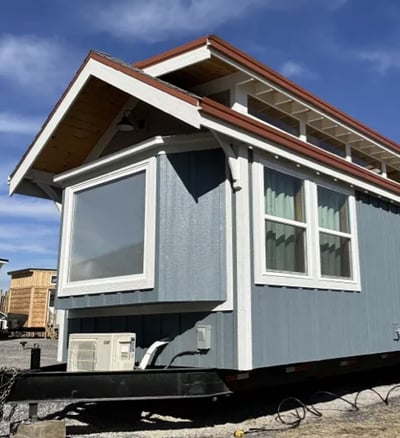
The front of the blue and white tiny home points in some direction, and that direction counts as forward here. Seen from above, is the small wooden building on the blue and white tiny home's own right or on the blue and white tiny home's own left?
on the blue and white tiny home's own right

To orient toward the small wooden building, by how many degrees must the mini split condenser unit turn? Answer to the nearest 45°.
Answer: approximately 135° to its right

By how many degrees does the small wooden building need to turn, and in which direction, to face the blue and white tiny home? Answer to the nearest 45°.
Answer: approximately 45° to its right

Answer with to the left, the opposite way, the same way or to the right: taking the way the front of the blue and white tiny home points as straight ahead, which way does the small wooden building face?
to the left

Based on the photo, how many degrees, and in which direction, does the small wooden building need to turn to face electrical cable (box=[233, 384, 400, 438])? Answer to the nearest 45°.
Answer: approximately 45° to its right

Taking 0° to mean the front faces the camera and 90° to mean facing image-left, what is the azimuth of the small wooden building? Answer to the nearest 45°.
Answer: approximately 315°

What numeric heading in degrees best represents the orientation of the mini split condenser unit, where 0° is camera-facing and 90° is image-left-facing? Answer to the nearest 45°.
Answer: approximately 45°

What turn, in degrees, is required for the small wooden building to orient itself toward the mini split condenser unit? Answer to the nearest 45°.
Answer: approximately 45° to its right

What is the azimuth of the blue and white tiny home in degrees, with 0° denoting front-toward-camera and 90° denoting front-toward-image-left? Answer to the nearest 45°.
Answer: approximately 45°
